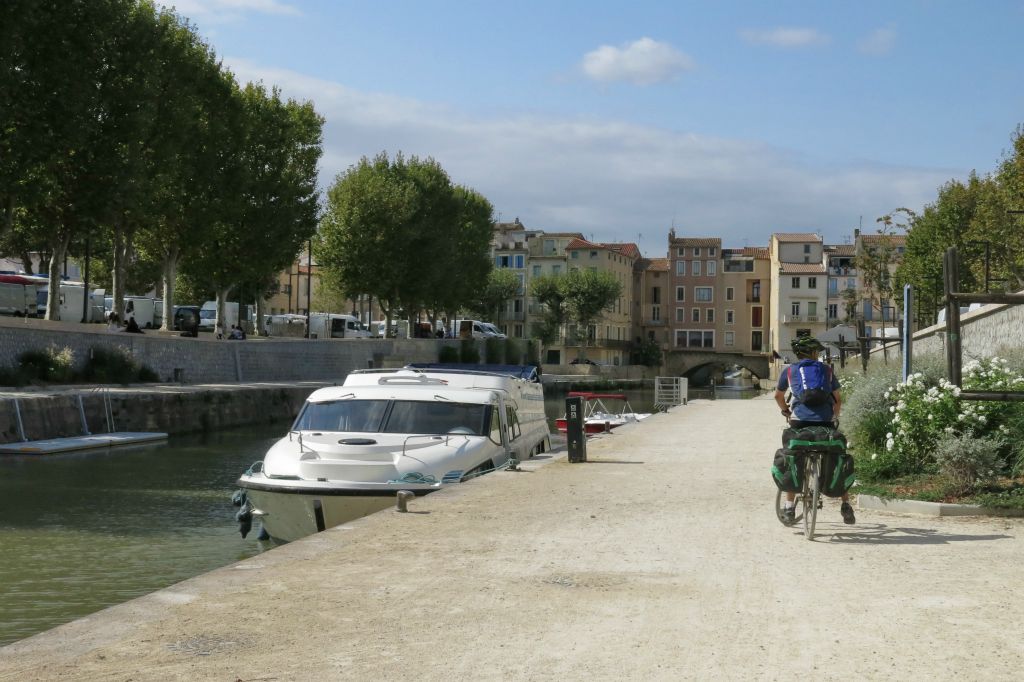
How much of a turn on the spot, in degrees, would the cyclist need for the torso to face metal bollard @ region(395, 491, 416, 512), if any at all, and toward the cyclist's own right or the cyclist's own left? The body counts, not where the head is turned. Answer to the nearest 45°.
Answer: approximately 90° to the cyclist's own left

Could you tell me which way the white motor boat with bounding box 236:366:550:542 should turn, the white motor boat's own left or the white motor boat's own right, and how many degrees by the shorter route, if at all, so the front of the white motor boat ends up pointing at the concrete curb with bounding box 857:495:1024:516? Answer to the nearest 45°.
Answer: approximately 90° to the white motor boat's own left

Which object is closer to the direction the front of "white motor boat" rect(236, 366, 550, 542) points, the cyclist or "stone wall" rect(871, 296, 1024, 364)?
the cyclist

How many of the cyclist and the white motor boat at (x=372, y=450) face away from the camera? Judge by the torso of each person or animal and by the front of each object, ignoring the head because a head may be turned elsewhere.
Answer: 1

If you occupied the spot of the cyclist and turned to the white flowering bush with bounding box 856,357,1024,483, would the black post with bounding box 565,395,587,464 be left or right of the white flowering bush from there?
left

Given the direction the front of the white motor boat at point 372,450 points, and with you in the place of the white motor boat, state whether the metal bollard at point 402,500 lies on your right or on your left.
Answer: on your left

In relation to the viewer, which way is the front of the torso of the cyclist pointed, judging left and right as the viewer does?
facing away from the viewer

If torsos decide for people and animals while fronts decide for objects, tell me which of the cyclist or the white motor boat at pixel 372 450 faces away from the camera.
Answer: the cyclist

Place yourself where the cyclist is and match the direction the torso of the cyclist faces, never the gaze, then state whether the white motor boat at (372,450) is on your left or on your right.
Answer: on your left

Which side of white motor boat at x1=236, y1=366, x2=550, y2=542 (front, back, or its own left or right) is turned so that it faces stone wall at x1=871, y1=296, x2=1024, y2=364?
back

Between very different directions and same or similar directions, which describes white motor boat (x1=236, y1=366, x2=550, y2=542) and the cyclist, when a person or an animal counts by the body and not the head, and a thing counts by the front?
very different directions

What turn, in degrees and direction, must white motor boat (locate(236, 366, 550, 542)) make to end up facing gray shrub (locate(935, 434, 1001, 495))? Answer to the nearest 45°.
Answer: approximately 90° to its left

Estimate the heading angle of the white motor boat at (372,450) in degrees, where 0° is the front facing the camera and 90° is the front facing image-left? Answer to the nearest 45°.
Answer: approximately 45°

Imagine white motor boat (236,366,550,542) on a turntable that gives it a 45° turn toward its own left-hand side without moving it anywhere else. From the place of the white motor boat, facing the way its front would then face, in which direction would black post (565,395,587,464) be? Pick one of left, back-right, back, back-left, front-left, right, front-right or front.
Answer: back-left
